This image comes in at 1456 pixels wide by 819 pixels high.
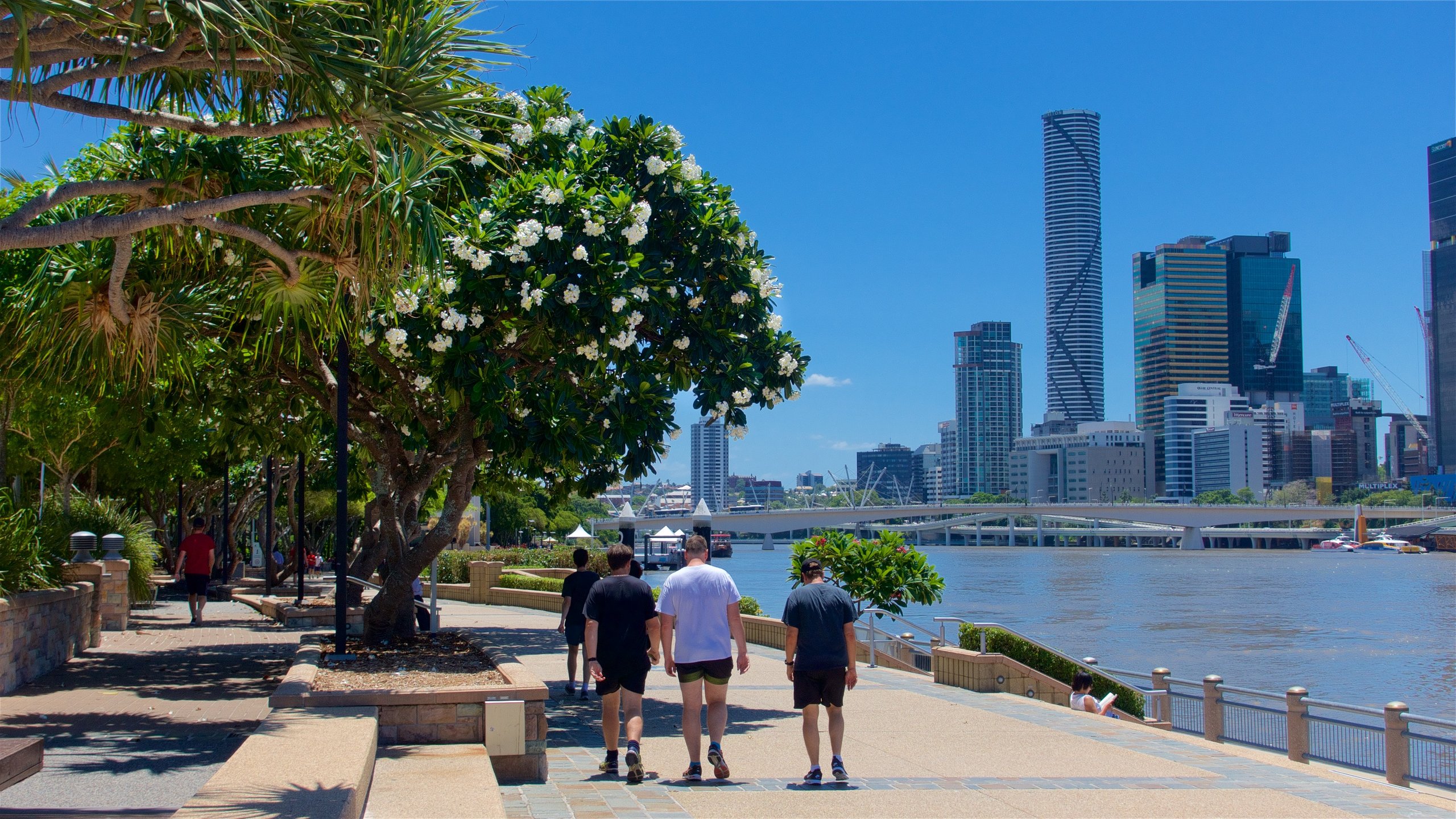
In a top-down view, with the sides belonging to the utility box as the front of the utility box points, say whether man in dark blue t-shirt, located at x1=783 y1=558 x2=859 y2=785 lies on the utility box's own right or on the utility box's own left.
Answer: on the utility box's own left

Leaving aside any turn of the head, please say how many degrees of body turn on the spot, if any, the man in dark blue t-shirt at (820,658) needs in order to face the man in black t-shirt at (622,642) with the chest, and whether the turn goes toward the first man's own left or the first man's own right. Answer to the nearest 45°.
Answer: approximately 90° to the first man's own left

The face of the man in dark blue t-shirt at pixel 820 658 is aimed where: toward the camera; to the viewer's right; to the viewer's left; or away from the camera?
away from the camera

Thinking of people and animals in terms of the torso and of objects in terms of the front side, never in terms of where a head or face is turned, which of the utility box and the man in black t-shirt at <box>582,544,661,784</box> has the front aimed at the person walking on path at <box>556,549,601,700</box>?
the man in black t-shirt

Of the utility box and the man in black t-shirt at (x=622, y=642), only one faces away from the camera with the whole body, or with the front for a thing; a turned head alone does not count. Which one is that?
the man in black t-shirt

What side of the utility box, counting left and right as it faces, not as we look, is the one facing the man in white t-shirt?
left

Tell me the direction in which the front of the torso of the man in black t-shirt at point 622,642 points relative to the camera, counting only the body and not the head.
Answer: away from the camera

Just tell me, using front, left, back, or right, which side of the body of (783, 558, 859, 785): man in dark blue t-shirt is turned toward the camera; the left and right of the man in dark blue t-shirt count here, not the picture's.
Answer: back

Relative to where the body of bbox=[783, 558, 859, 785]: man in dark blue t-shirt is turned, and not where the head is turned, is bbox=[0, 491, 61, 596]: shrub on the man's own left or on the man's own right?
on the man's own left

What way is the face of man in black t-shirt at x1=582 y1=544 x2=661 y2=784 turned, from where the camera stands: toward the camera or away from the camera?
away from the camera

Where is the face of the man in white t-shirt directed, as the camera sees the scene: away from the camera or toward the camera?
away from the camera

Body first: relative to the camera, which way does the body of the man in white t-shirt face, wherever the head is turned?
away from the camera
